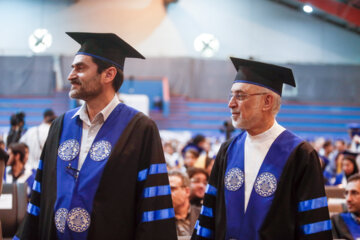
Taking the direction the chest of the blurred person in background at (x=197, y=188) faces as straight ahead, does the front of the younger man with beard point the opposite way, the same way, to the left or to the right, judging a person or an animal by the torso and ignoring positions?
the same way

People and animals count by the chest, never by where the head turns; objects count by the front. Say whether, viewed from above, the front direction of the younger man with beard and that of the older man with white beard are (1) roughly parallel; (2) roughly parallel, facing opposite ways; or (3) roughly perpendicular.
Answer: roughly parallel

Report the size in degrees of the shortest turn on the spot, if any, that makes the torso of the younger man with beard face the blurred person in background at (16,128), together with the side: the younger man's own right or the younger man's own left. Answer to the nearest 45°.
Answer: approximately 135° to the younger man's own right

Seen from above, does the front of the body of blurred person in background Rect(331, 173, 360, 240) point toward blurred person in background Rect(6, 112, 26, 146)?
no

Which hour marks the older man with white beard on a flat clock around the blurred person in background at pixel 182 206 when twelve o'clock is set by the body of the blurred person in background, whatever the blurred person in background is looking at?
The older man with white beard is roughly at 10 o'clock from the blurred person in background.

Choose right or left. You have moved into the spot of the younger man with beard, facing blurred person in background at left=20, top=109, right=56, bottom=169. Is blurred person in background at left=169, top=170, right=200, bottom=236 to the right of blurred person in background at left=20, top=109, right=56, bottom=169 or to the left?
right

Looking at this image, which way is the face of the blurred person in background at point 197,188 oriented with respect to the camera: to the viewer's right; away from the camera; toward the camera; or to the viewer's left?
toward the camera

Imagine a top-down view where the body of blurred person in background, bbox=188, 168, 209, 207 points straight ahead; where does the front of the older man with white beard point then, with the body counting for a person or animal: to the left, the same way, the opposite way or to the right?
the same way

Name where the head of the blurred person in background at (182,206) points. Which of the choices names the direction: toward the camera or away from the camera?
toward the camera

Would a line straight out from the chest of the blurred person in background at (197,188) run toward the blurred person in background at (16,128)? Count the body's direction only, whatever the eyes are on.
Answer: no

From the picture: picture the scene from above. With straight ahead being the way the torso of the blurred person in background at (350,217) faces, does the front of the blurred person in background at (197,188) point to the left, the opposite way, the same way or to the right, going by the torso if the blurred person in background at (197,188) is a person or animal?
the same way

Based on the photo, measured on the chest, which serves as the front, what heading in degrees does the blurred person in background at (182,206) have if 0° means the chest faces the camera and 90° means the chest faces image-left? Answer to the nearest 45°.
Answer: approximately 45°

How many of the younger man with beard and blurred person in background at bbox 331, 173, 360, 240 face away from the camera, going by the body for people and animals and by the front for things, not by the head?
0

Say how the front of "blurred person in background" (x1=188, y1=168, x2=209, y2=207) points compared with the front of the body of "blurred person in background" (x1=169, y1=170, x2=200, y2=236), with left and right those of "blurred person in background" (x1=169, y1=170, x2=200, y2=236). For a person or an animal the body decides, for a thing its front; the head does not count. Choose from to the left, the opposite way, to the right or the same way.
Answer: the same way

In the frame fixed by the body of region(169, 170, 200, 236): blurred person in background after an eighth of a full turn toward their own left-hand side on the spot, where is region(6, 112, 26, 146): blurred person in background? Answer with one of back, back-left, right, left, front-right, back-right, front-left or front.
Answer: back-right

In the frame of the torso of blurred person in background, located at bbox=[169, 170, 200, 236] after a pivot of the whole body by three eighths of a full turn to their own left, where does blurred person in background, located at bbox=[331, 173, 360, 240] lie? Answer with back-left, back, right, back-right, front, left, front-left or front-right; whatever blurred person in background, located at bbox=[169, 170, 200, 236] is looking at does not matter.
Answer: front

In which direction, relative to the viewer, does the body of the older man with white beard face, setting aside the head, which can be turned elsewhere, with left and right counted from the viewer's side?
facing the viewer and to the left of the viewer

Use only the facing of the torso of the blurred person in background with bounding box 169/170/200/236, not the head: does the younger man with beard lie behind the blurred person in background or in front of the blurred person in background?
in front

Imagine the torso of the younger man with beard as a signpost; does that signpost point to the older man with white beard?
no
